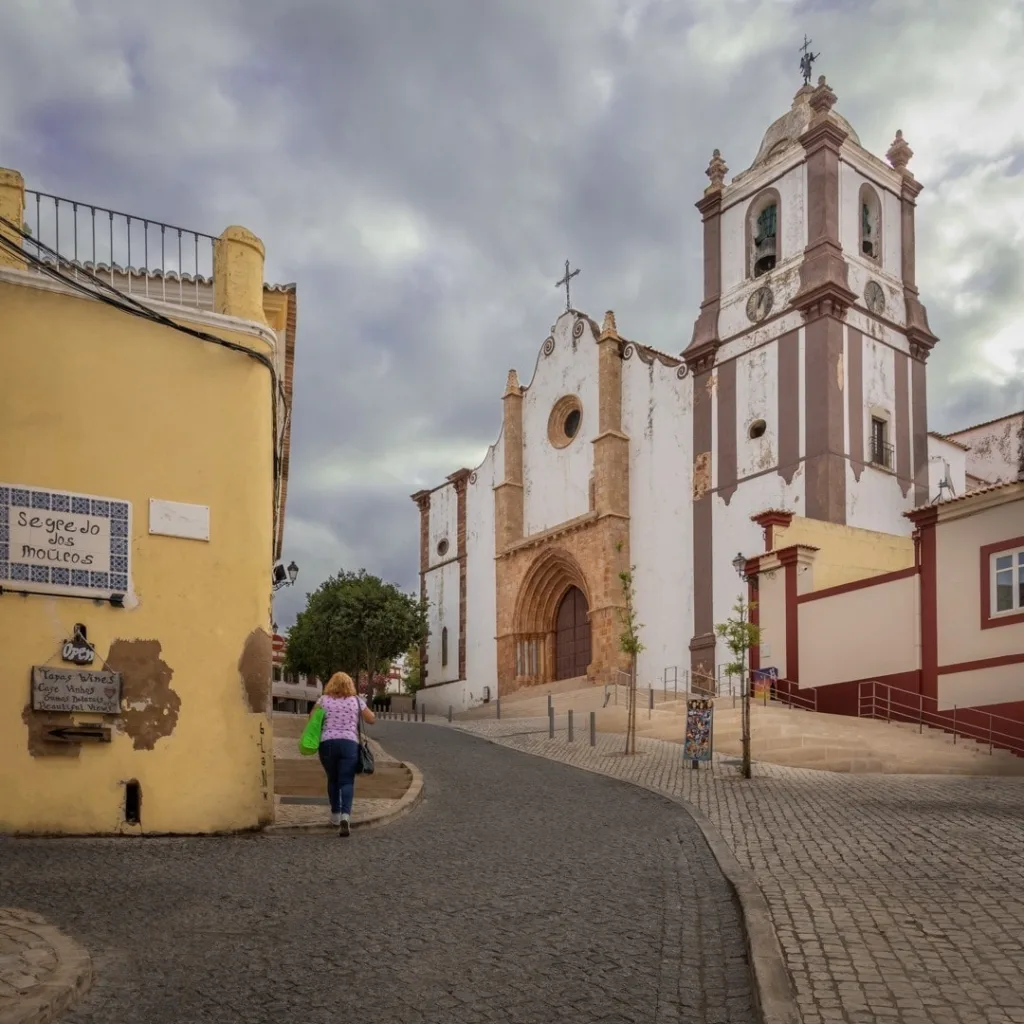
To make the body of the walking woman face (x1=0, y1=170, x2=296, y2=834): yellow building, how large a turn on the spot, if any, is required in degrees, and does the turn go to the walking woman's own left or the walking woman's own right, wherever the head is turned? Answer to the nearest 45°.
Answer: approximately 90° to the walking woman's own left

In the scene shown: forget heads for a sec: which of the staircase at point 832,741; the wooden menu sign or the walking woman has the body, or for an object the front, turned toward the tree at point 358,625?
the walking woman

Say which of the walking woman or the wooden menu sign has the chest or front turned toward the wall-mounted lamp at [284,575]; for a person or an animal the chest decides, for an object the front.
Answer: the walking woman

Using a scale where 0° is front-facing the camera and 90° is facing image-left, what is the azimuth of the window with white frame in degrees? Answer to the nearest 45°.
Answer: approximately 45°

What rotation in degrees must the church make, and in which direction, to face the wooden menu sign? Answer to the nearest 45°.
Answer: approximately 45° to its left

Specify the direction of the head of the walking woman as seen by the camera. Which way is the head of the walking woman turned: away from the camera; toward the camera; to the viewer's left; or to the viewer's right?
away from the camera

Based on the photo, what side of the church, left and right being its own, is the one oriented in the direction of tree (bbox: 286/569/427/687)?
right

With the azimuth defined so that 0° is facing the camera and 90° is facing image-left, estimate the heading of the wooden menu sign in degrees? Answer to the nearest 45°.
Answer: approximately 0°

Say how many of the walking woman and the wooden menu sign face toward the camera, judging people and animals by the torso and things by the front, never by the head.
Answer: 1

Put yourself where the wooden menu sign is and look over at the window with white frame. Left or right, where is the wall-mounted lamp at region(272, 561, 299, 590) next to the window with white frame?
left

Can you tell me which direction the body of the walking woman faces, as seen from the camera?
away from the camera
